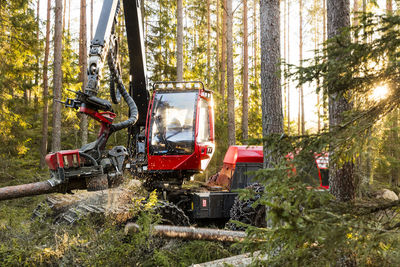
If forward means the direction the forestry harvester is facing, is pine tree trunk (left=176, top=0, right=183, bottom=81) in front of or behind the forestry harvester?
behind

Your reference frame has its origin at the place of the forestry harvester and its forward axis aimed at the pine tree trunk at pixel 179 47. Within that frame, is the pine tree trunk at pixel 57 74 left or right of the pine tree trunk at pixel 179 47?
left

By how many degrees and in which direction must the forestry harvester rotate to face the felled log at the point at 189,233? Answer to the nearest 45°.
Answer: approximately 45° to its left

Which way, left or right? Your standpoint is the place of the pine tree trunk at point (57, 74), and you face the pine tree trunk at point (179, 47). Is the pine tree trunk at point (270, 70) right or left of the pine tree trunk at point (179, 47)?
right

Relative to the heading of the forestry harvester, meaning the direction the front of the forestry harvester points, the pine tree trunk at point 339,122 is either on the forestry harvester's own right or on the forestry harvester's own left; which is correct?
on the forestry harvester's own left

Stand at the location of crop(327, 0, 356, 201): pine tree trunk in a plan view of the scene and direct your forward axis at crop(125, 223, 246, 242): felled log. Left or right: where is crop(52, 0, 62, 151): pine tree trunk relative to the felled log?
right

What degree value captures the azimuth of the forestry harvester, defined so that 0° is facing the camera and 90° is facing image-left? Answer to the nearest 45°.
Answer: approximately 45°

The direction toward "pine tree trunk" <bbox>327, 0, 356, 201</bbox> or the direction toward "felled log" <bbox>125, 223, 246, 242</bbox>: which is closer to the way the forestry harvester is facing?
the felled log

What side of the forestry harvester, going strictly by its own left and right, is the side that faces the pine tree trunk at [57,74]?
right
